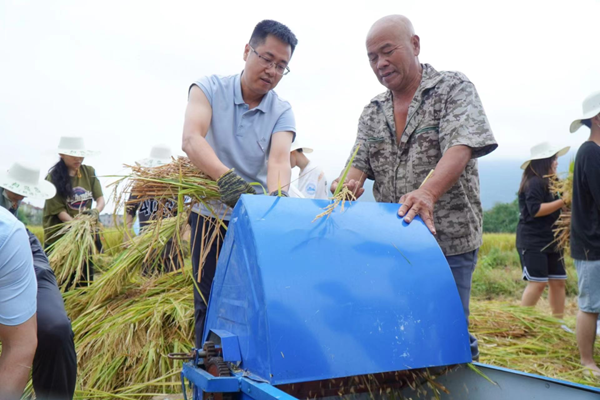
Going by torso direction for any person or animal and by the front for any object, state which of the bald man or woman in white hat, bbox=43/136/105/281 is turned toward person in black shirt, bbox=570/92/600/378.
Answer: the woman in white hat

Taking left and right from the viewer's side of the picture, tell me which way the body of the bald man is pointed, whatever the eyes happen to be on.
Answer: facing the viewer and to the left of the viewer

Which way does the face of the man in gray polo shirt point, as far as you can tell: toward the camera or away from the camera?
toward the camera

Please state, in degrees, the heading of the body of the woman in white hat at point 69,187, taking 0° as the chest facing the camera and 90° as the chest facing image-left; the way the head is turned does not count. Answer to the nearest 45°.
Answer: approximately 315°

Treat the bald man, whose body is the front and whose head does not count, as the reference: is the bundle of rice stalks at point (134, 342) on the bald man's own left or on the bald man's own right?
on the bald man's own right

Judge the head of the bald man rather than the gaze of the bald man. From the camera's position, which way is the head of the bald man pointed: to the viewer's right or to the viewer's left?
to the viewer's left
